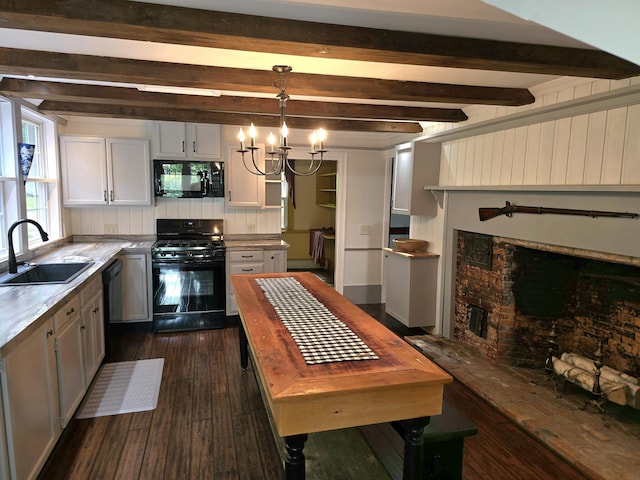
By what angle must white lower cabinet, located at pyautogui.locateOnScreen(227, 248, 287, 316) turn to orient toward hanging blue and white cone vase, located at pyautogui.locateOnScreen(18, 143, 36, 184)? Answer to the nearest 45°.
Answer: approximately 45° to its right

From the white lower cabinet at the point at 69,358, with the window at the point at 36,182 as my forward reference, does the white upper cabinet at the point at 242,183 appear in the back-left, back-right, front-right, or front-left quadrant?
front-right

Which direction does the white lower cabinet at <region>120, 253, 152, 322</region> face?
toward the camera

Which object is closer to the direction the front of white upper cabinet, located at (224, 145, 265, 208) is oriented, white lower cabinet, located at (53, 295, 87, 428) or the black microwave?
the white lower cabinet

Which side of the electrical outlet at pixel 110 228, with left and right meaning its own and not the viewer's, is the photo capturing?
front

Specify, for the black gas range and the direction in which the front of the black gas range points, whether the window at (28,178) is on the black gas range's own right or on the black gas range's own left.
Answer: on the black gas range's own right

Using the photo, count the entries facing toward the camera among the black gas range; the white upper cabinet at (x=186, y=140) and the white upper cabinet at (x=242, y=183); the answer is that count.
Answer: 3

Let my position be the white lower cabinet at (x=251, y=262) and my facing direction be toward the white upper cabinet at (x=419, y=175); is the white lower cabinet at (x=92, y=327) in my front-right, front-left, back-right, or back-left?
back-right

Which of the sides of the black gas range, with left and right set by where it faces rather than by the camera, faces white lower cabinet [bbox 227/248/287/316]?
left

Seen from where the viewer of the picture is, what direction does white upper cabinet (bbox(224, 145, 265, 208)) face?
facing the viewer

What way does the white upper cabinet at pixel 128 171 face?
toward the camera

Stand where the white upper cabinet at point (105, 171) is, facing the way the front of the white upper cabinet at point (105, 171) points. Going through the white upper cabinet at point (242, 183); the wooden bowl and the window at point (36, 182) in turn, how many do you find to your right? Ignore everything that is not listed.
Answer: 1

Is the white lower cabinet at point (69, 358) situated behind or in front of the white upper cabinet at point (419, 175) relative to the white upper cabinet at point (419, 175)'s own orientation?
in front

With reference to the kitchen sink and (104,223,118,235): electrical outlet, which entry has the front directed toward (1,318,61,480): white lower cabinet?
the electrical outlet

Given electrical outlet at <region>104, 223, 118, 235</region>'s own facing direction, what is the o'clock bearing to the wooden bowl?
The wooden bowl is roughly at 10 o'clock from the electrical outlet.

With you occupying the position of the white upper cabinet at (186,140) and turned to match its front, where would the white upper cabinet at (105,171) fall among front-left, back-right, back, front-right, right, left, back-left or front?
right

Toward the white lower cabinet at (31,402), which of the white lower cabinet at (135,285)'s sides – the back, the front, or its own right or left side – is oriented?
front
